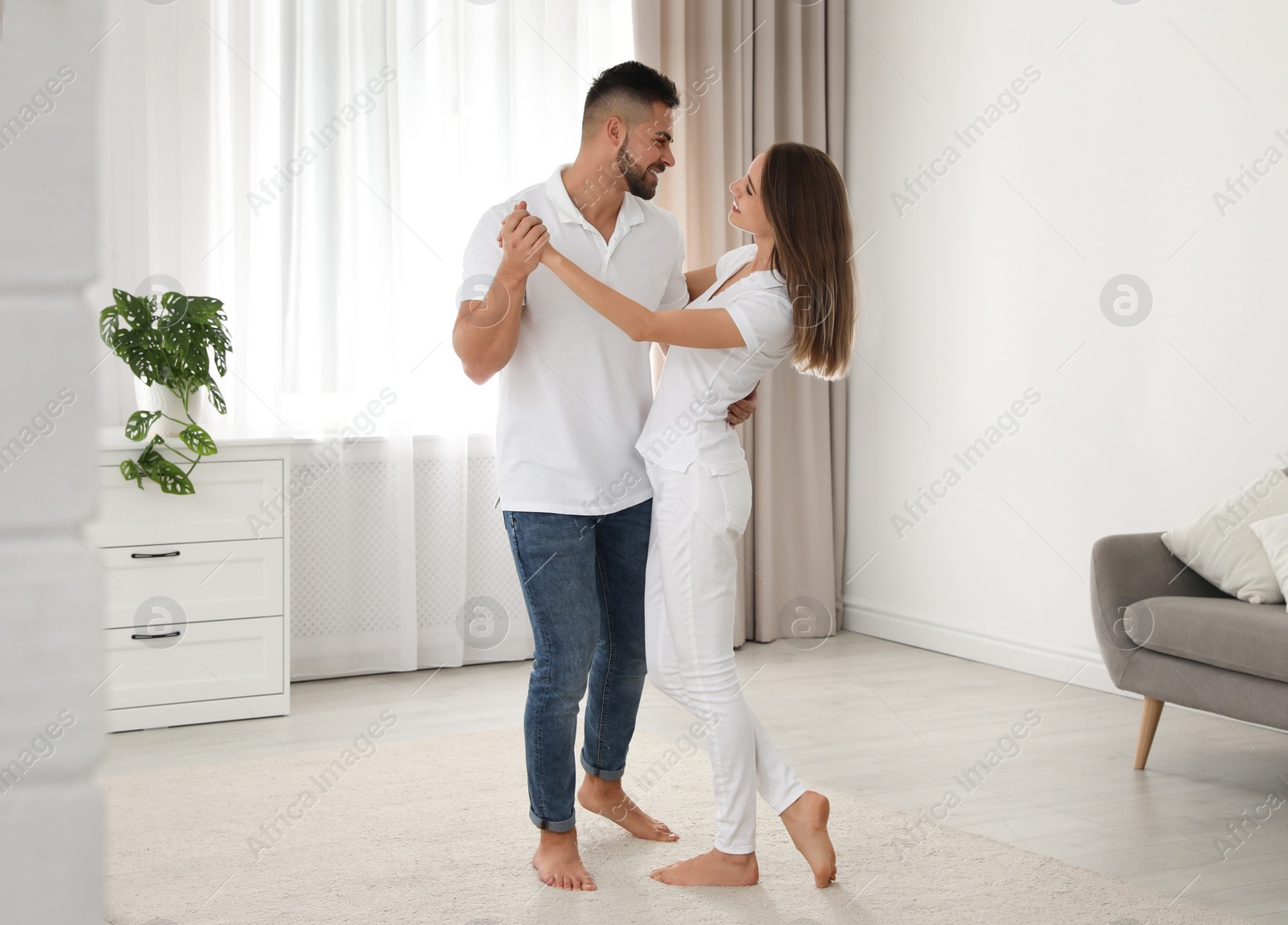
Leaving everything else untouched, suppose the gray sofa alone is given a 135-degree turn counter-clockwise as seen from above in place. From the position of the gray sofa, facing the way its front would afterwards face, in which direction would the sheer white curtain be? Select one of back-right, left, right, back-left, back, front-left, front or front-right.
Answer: back

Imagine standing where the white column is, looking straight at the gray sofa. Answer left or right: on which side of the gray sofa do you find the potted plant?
left

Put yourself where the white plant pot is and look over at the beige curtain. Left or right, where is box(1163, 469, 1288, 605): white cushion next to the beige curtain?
right

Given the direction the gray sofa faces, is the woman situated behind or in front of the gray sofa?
in front

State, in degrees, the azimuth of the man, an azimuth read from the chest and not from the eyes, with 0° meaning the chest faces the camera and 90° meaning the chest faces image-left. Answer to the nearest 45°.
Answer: approximately 315°

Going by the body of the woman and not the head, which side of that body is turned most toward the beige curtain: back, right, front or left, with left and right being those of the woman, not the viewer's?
right

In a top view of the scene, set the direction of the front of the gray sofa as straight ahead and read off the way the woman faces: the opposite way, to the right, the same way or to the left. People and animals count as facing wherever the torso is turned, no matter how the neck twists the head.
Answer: the same way

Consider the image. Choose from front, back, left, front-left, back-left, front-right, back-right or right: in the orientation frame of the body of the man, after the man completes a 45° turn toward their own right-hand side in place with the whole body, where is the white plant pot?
back-right

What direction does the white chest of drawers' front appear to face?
toward the camera

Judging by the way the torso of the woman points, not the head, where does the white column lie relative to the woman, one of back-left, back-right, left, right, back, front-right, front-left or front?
left

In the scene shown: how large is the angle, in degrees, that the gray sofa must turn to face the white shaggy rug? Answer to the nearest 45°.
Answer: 0° — it already faces it

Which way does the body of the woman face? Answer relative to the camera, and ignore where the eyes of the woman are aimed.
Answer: to the viewer's left

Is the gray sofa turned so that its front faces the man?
yes

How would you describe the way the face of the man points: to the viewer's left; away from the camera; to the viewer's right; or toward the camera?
to the viewer's right

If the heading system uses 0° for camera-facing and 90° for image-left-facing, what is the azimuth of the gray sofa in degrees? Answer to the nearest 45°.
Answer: approximately 45°

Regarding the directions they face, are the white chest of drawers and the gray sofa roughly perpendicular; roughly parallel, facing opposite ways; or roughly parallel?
roughly perpendicular
